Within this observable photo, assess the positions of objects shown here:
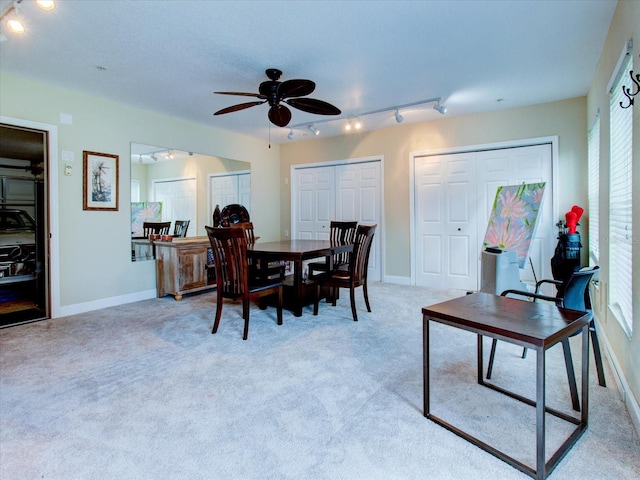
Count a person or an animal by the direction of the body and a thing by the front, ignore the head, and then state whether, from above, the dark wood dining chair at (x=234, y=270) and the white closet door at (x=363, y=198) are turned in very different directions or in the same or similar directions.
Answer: very different directions

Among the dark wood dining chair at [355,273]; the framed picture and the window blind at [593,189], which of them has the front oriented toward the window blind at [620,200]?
the framed picture

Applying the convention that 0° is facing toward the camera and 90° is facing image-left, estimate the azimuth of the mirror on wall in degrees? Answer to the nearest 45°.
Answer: approximately 315°

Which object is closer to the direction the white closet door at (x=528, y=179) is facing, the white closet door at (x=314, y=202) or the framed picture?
the framed picture

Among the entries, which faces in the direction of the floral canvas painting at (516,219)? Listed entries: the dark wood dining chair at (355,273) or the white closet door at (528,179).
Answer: the white closet door

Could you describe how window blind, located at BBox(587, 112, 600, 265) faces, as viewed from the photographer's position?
facing to the left of the viewer

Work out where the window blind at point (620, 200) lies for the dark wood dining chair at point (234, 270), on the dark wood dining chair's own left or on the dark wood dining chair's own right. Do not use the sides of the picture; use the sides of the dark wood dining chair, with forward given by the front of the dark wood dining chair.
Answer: on the dark wood dining chair's own right

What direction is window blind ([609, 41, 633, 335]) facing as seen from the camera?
to the viewer's left

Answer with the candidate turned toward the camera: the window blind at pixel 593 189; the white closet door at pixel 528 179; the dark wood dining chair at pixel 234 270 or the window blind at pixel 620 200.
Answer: the white closet door

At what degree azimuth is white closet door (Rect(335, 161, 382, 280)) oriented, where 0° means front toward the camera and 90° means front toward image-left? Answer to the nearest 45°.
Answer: approximately 45°

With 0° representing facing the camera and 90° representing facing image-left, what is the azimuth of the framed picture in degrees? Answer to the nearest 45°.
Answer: approximately 315°

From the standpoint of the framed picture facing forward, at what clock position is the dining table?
The dining table is roughly at 12 o'clock from the framed picture.

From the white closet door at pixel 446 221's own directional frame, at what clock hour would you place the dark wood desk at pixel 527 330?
The dark wood desk is roughly at 12 o'clock from the white closet door.
